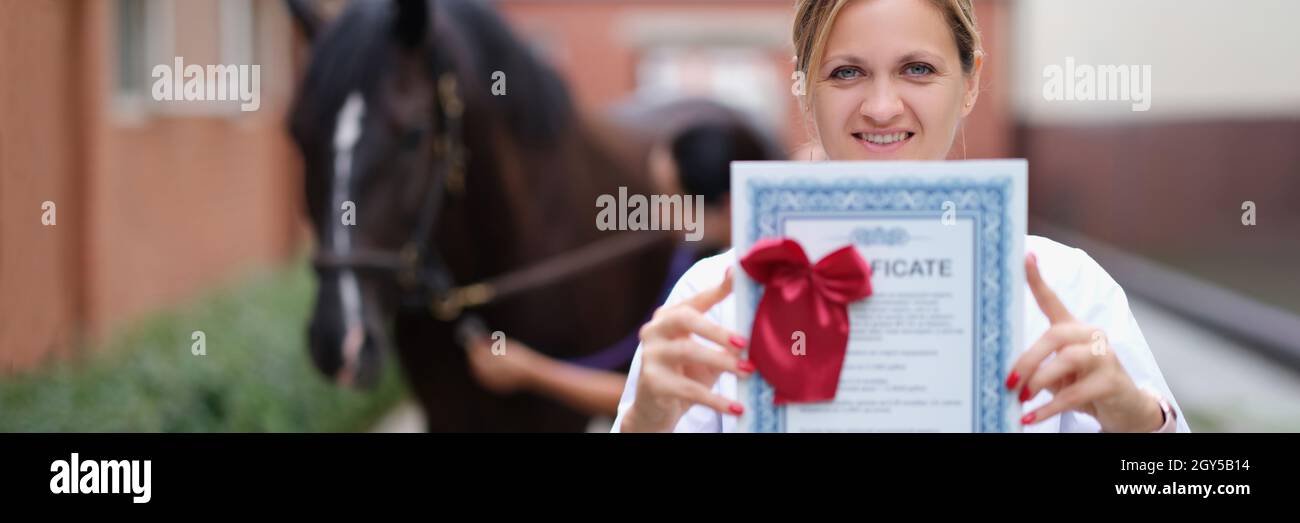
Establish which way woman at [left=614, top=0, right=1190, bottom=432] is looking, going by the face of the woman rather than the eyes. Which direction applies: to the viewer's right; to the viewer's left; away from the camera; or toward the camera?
toward the camera

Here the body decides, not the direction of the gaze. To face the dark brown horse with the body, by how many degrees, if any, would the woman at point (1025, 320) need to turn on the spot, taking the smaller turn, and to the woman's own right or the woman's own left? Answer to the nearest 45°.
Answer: approximately 135° to the woman's own right

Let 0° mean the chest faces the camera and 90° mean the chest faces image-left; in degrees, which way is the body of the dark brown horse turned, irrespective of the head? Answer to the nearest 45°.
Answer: approximately 45°

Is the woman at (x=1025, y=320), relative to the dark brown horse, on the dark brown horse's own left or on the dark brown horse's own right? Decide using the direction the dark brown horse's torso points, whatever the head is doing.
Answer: on the dark brown horse's own left

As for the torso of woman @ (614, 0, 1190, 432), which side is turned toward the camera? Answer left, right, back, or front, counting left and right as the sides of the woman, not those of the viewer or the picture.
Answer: front

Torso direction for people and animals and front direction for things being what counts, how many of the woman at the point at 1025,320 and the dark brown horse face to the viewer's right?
0
